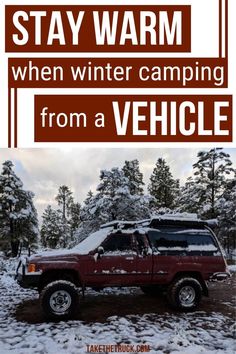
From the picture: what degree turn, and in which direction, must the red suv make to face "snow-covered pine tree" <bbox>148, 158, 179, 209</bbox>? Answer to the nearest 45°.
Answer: approximately 90° to its right

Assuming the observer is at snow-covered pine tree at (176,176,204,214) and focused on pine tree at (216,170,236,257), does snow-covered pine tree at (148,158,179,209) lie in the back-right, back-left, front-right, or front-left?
back-left

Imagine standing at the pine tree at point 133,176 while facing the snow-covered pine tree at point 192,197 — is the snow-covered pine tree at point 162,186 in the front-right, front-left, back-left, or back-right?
front-left

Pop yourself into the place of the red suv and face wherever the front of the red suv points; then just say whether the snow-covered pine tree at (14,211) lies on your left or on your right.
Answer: on your right

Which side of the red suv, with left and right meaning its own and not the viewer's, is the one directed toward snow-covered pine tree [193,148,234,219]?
right

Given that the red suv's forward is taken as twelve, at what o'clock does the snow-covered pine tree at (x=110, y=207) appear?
The snow-covered pine tree is roughly at 3 o'clock from the red suv.

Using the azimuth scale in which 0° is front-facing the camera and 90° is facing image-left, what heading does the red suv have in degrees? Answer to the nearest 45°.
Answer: approximately 90°

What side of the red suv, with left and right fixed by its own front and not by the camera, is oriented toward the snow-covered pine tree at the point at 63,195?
right
